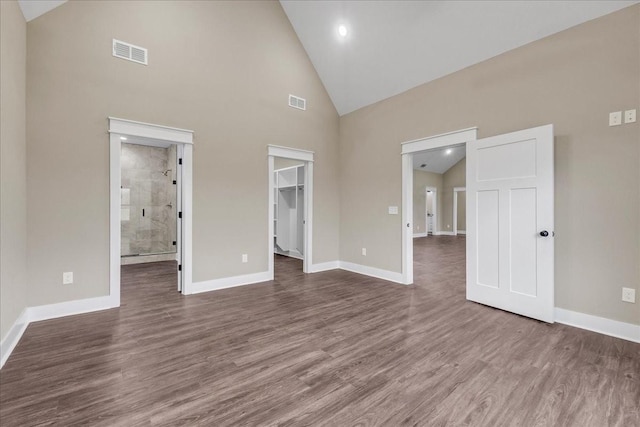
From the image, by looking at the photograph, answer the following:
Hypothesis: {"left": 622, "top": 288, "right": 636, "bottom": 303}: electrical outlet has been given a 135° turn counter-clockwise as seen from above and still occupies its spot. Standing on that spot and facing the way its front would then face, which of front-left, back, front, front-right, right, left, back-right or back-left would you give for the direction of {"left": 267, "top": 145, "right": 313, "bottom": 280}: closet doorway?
back-left

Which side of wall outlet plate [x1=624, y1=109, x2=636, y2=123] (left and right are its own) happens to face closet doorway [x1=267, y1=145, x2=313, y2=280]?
right

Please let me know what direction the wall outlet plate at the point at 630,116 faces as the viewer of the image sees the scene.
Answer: facing the viewer

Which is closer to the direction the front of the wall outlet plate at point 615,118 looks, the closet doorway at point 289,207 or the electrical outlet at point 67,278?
the electrical outlet

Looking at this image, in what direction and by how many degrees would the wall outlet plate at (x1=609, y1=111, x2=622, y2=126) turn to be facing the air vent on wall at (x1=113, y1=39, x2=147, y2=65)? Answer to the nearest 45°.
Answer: approximately 45° to its right

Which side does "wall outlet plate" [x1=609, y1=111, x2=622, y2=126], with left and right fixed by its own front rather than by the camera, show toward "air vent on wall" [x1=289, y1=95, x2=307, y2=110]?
right

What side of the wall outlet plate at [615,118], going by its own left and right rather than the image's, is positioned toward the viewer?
front
